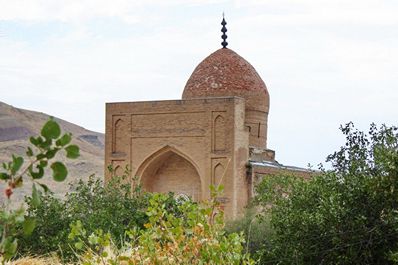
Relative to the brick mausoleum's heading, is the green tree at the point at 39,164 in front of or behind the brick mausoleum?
in front

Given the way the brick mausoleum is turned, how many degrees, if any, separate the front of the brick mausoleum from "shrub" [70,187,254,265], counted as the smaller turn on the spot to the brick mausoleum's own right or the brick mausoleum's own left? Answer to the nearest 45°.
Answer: approximately 45° to the brick mausoleum's own left

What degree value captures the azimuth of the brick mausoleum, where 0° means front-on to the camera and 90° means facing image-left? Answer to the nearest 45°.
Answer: approximately 45°

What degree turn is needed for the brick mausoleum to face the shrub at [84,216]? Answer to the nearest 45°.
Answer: approximately 45° to its left
